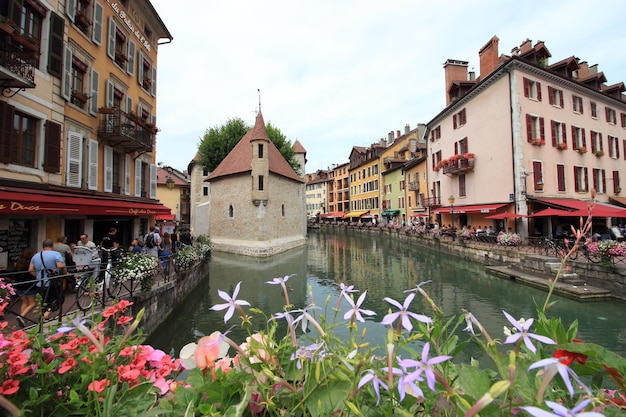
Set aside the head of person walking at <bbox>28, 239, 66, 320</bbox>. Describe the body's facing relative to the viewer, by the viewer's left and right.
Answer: facing away from the viewer

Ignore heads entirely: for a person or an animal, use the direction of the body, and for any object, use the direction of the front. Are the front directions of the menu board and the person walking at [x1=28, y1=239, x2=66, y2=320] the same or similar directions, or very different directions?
very different directions

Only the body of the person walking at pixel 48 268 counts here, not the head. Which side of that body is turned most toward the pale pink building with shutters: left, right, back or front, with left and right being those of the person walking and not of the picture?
right

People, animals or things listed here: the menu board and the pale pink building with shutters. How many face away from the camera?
0

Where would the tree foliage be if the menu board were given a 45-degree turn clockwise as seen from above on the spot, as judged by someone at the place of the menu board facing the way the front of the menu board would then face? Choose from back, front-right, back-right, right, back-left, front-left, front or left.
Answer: back
